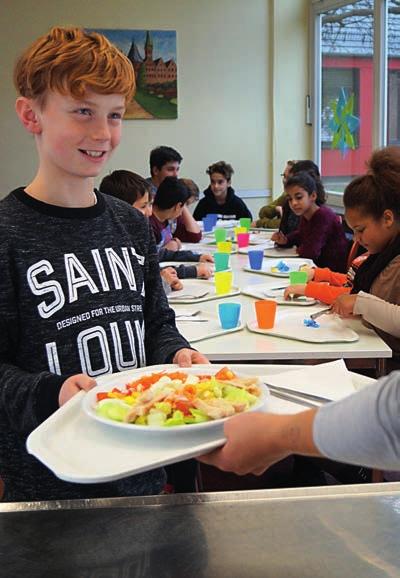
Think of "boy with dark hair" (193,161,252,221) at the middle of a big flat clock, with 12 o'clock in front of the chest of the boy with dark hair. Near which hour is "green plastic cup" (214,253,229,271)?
The green plastic cup is roughly at 12 o'clock from the boy with dark hair.

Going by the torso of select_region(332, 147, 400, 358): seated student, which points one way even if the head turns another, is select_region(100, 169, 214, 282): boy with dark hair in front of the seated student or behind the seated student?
in front

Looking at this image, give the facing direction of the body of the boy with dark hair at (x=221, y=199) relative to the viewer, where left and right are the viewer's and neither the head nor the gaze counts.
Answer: facing the viewer

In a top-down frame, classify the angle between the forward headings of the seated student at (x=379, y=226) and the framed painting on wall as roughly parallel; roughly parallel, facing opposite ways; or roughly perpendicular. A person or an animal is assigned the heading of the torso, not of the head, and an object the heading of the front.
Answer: roughly perpendicular

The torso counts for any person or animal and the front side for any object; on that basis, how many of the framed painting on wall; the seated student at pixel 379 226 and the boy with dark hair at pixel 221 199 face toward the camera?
2

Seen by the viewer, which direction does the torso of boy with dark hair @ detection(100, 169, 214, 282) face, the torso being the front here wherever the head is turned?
to the viewer's right

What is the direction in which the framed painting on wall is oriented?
toward the camera

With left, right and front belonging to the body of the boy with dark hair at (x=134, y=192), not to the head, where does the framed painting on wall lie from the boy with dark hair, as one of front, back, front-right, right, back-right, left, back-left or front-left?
left

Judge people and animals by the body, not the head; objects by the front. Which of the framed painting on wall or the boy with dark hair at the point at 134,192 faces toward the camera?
the framed painting on wall

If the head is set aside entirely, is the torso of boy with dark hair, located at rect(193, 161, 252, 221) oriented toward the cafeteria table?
yes

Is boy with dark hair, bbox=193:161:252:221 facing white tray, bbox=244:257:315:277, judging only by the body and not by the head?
yes

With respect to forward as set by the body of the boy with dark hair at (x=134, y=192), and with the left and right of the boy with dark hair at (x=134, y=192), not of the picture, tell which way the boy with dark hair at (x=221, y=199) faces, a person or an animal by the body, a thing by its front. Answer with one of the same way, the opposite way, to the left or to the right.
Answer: to the right

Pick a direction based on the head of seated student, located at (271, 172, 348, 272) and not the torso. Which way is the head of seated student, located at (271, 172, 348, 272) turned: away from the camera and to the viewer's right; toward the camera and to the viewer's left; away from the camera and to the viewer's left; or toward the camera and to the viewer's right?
toward the camera and to the viewer's left

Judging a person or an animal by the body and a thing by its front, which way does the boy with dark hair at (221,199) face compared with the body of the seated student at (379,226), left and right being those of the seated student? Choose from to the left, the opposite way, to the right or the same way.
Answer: to the left
